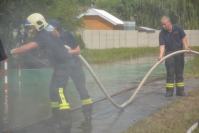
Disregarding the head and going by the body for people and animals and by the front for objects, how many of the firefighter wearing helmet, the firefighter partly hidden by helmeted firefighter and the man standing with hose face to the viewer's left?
2

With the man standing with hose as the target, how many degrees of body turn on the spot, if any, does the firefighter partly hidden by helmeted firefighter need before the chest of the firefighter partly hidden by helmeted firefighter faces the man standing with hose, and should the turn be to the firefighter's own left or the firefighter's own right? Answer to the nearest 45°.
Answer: approximately 135° to the firefighter's own right

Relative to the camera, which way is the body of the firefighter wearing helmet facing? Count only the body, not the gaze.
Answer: to the viewer's left

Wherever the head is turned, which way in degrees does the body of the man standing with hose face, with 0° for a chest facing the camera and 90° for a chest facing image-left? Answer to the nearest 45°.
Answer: approximately 0°

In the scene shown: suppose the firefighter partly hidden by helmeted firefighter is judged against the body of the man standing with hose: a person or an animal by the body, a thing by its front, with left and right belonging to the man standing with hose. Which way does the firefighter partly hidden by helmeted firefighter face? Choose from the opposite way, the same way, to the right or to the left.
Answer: to the right

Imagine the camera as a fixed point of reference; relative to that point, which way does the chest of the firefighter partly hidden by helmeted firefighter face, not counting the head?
to the viewer's left

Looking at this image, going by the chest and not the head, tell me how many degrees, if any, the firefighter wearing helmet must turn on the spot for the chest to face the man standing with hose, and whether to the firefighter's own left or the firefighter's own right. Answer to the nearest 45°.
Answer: approximately 135° to the firefighter's own right

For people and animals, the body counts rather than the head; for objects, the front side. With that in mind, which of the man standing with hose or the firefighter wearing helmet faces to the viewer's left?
the firefighter wearing helmet

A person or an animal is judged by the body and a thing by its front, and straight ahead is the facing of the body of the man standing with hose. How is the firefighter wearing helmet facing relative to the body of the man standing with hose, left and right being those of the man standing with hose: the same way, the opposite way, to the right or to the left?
to the right
